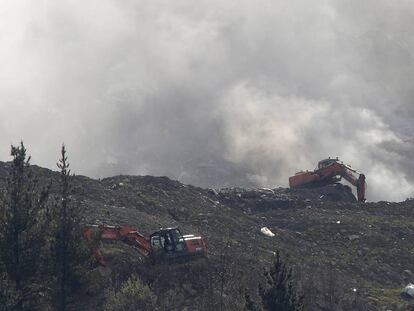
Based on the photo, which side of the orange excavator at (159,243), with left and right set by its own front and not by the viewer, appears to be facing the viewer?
left

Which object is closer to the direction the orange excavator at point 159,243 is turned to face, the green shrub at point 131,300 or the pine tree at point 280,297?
the green shrub

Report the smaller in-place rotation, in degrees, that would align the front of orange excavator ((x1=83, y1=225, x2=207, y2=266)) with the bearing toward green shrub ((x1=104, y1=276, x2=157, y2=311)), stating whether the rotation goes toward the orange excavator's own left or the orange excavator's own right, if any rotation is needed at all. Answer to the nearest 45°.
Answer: approximately 90° to the orange excavator's own left

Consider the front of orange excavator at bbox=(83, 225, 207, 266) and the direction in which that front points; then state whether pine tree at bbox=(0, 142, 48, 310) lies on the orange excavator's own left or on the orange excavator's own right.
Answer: on the orange excavator's own left

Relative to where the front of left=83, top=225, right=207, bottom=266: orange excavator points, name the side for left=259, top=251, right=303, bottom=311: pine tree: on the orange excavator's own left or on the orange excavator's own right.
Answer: on the orange excavator's own left
